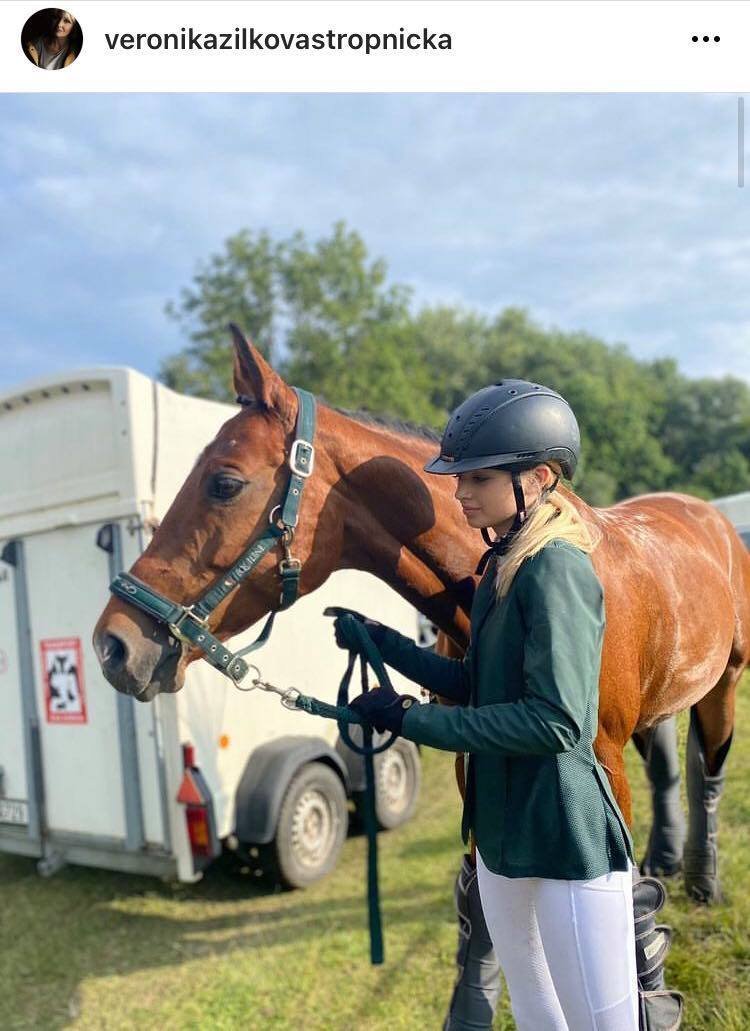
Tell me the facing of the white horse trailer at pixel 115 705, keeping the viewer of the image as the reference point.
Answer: facing away from the viewer and to the right of the viewer

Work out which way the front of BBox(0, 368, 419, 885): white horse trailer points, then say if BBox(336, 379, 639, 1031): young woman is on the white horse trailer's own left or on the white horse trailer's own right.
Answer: on the white horse trailer's own right

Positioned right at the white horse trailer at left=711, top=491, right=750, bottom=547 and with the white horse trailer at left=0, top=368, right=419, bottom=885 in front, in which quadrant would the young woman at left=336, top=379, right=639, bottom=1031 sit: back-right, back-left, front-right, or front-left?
front-left

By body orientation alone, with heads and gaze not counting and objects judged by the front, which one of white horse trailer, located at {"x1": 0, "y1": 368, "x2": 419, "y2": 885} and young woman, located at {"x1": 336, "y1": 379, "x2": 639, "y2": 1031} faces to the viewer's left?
the young woman

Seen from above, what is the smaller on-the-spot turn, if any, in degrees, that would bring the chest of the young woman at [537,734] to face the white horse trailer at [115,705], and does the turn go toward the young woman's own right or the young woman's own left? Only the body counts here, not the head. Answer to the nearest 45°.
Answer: approximately 45° to the young woman's own right

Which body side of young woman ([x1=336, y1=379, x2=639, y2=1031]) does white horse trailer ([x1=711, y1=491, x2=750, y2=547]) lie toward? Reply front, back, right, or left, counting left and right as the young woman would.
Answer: right

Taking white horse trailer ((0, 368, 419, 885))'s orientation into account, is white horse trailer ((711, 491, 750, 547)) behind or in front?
in front

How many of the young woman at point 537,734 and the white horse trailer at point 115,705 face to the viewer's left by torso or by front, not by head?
1

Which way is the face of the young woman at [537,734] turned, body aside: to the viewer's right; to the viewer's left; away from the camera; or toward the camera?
to the viewer's left

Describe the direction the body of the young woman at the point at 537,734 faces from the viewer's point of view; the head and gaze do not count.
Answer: to the viewer's left
